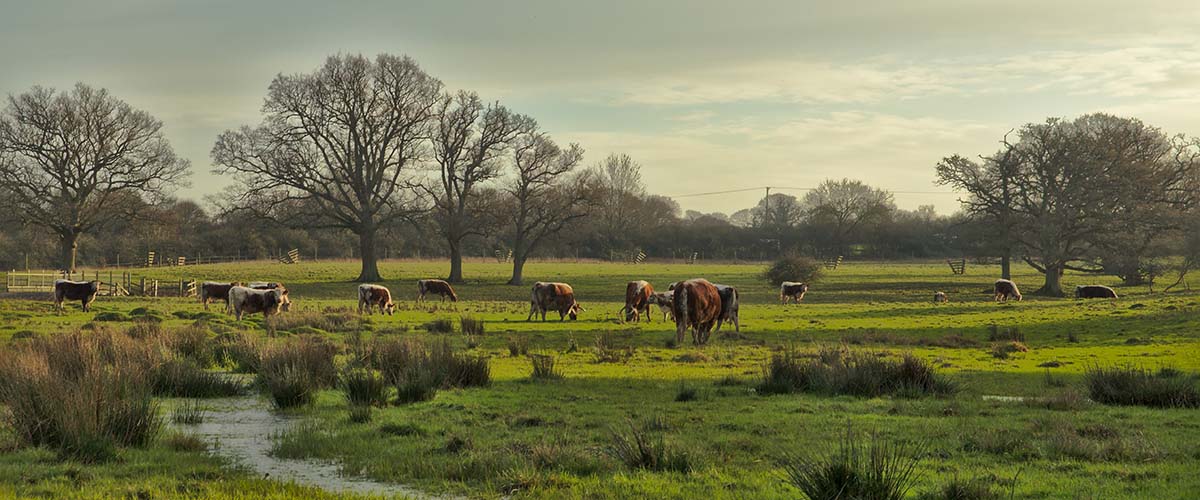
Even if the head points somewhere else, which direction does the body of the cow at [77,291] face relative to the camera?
to the viewer's right

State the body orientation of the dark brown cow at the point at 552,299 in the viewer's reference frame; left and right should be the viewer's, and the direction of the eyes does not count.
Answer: facing to the right of the viewer

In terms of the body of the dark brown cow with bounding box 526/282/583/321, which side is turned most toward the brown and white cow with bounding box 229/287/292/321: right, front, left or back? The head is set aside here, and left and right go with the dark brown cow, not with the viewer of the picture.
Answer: back

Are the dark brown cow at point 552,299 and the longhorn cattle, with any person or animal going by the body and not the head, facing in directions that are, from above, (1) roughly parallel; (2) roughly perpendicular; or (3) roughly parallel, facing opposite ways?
roughly parallel

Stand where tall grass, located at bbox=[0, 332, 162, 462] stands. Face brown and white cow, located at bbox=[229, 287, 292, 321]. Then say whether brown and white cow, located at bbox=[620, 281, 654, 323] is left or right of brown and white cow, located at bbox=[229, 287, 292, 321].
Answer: right

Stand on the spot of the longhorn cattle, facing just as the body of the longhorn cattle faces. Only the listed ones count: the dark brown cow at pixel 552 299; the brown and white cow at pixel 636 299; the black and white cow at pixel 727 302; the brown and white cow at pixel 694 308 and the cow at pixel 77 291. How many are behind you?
1

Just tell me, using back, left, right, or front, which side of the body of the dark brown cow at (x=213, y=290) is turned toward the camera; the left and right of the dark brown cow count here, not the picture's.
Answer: right

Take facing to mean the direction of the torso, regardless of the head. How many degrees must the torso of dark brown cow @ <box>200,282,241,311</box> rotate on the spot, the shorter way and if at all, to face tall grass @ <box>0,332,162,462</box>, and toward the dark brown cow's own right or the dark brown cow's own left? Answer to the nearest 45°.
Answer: approximately 90° to the dark brown cow's own right
